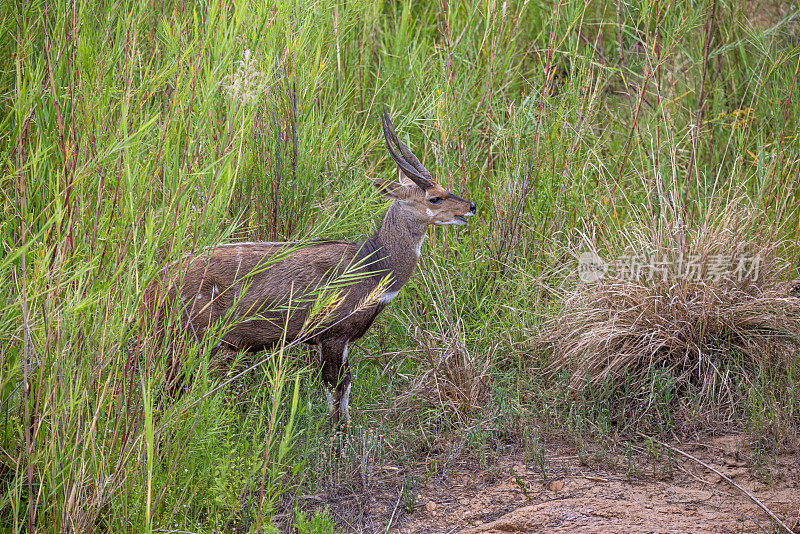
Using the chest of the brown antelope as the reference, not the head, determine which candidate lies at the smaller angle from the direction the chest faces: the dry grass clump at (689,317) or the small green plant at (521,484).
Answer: the dry grass clump

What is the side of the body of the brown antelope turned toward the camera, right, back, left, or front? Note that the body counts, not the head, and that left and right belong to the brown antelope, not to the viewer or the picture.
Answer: right

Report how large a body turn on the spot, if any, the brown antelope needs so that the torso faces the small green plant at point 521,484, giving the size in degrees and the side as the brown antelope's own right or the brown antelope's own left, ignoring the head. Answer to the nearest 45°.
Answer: approximately 45° to the brown antelope's own right

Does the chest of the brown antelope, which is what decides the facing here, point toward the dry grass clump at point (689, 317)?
yes
